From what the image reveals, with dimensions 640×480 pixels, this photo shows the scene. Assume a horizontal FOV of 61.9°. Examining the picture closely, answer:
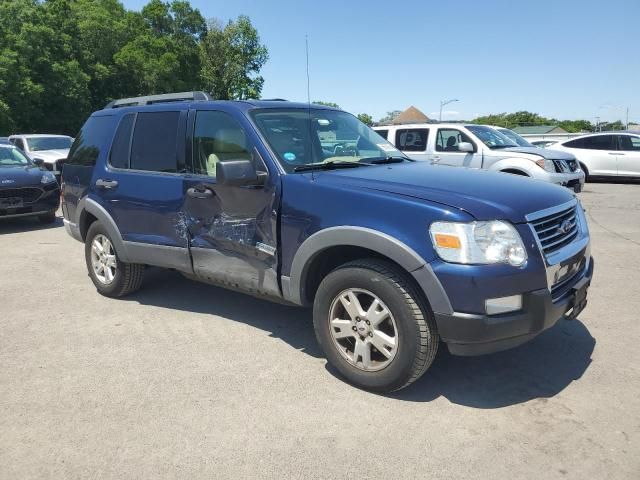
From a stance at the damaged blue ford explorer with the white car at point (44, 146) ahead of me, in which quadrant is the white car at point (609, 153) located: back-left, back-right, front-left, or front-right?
front-right

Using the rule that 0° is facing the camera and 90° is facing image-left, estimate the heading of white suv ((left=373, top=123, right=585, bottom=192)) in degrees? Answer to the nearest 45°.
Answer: approximately 315°

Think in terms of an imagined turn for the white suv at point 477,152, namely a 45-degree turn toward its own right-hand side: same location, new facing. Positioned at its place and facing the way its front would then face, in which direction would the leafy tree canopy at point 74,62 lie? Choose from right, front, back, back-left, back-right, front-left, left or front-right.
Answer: back-right

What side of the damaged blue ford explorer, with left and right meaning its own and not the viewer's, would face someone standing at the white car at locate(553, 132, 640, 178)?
left

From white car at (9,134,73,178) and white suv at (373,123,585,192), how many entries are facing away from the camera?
0

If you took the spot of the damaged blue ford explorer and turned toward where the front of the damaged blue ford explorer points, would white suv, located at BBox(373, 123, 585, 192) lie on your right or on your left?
on your left

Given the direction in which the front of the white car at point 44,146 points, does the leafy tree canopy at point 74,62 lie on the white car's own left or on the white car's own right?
on the white car's own left

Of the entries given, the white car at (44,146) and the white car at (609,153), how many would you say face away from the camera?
0

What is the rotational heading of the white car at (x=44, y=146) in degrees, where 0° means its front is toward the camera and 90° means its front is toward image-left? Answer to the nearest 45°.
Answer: approximately 315°

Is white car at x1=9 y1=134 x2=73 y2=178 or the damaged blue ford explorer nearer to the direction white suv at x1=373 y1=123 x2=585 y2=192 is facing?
the damaged blue ford explorer

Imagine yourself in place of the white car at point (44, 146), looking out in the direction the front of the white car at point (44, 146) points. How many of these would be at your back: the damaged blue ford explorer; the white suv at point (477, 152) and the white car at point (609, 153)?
0
